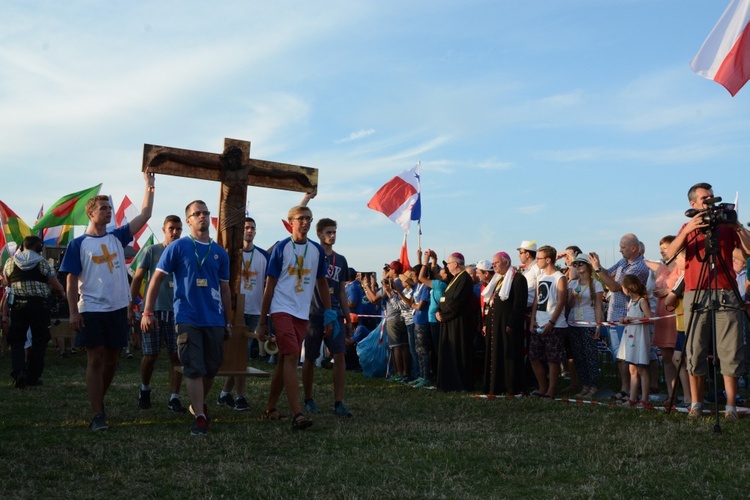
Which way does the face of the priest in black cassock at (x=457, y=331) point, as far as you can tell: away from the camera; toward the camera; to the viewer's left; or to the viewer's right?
to the viewer's left

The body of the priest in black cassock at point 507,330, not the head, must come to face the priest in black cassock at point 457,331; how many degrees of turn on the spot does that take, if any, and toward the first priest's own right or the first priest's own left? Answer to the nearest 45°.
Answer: approximately 90° to the first priest's own right

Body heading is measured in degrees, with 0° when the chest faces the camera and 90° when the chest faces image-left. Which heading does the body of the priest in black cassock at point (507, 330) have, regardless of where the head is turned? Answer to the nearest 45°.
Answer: approximately 45°

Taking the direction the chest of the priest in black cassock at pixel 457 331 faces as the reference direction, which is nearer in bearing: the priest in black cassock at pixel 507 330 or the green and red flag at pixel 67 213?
the green and red flag

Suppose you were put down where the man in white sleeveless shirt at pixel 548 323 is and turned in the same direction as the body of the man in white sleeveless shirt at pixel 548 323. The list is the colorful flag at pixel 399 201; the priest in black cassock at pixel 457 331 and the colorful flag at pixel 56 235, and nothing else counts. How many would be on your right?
3

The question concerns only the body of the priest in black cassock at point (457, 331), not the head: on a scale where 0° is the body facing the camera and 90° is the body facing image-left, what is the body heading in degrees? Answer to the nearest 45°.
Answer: approximately 90°

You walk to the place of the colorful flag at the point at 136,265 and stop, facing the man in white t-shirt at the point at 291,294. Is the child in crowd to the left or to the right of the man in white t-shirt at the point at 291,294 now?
left

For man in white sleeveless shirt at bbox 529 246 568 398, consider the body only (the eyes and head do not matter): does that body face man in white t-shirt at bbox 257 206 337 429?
yes
